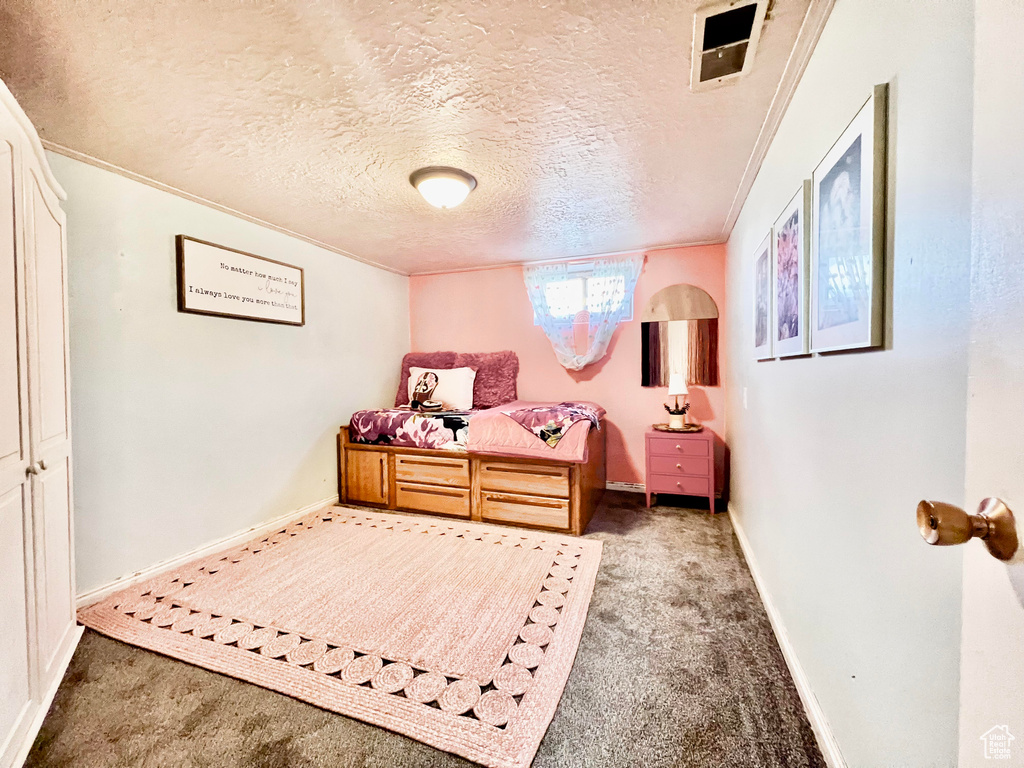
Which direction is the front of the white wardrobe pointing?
to the viewer's right

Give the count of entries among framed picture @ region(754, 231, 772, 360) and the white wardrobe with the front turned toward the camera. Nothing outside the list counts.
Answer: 0

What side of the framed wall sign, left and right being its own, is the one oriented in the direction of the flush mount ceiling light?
front

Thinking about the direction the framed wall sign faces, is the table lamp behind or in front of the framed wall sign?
in front

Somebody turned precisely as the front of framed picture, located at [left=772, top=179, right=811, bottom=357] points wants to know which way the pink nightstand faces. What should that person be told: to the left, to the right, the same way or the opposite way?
to the left

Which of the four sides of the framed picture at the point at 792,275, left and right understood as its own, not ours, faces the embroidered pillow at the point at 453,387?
front

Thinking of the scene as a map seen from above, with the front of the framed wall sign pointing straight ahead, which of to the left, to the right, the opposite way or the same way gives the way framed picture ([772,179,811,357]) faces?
the opposite way

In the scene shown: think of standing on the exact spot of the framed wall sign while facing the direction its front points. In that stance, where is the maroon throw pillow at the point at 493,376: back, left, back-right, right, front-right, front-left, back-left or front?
front-left

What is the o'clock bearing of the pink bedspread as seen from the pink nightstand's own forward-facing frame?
The pink bedspread is roughly at 2 o'clock from the pink nightstand.

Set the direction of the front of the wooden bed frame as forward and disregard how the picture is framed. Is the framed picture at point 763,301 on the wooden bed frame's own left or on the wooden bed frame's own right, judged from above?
on the wooden bed frame's own left

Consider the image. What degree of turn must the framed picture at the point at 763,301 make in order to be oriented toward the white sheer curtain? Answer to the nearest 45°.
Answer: approximately 45° to its right

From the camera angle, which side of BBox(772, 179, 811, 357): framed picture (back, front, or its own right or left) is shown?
left
